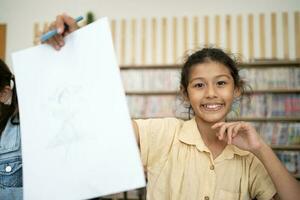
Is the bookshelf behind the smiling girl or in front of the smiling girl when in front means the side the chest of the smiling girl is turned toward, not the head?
behind

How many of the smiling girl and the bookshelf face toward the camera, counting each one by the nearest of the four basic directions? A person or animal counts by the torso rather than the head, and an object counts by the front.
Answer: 2

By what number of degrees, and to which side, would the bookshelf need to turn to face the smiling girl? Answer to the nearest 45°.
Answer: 0° — it already faces them

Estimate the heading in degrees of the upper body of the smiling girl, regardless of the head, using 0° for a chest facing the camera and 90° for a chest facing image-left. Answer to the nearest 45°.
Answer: approximately 0°

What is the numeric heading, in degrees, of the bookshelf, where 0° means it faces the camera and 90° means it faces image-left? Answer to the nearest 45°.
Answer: approximately 0°
